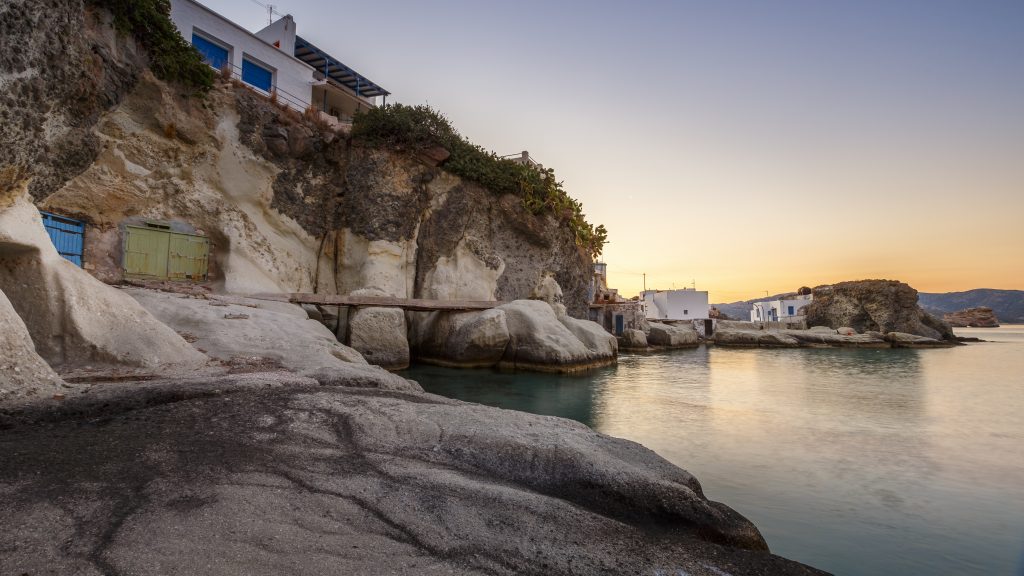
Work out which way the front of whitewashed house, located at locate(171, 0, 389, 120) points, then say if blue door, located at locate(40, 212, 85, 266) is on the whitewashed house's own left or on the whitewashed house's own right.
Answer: on the whitewashed house's own right

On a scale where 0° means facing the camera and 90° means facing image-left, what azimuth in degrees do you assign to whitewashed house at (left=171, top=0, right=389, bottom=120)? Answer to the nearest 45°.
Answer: approximately 315°

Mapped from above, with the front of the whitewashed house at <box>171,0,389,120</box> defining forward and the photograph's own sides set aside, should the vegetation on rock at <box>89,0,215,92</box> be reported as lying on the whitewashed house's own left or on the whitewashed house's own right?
on the whitewashed house's own right

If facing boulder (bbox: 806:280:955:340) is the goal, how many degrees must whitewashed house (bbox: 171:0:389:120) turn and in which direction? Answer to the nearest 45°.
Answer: approximately 45° to its left

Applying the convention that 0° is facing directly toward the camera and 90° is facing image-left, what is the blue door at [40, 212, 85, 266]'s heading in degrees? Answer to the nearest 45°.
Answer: approximately 315°

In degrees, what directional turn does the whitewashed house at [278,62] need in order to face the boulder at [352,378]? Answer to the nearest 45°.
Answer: approximately 45° to its right

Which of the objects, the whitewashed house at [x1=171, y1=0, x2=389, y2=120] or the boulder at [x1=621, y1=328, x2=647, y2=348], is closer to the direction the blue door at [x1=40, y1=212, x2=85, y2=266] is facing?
the boulder

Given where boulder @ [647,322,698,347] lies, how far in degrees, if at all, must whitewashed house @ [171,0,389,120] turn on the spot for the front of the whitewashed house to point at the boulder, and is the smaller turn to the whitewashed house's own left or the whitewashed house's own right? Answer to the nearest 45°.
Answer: approximately 45° to the whitewashed house's own left
